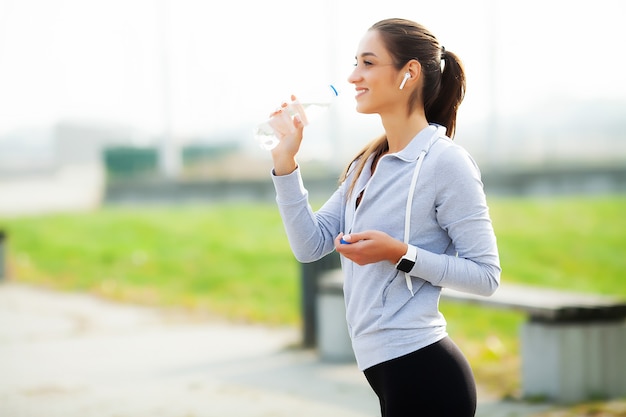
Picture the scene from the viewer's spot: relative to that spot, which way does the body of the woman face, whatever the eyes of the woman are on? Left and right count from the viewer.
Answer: facing to the left of the viewer

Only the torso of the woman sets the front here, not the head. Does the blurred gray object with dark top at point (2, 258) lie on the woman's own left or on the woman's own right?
on the woman's own right

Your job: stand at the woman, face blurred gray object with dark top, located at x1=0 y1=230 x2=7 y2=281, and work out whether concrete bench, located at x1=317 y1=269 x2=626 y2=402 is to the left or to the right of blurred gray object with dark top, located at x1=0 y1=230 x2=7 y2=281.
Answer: right

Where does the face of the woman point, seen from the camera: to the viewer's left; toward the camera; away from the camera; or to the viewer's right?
to the viewer's left

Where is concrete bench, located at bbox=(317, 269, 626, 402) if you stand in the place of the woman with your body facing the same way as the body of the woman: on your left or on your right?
on your right

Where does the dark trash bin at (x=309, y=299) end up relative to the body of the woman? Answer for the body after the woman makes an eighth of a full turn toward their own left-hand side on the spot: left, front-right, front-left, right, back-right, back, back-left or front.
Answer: back-right
